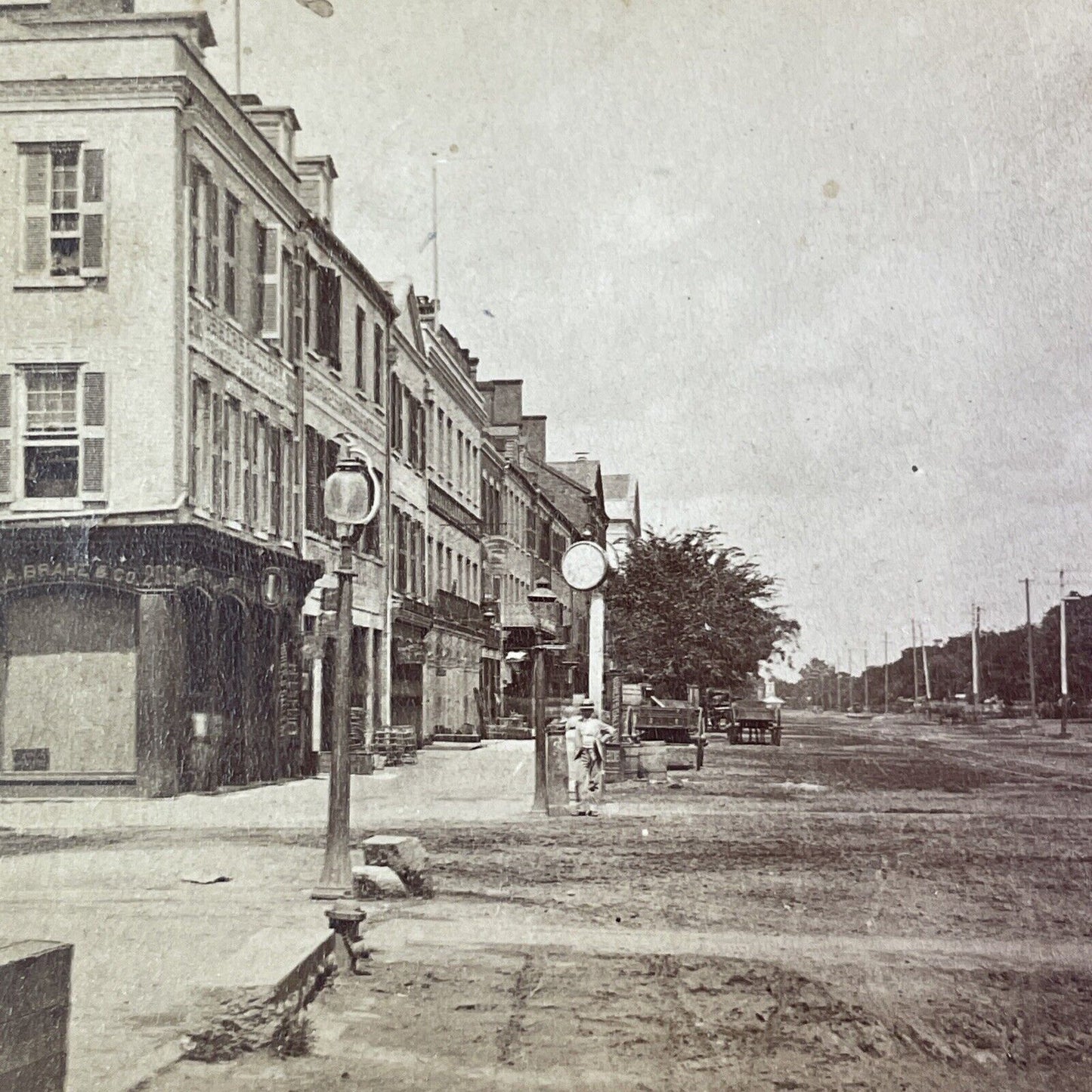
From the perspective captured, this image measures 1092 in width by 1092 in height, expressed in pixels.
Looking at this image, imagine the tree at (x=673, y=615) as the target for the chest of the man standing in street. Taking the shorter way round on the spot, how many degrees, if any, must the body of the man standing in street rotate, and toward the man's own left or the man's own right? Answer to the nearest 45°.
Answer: approximately 180°

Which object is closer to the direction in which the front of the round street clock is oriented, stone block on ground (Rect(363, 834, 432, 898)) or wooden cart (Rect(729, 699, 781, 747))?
the stone block on ground

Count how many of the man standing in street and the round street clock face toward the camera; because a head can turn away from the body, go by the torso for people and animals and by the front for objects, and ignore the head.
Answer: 2

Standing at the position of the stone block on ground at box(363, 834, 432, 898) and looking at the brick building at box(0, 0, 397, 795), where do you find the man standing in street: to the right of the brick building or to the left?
right
